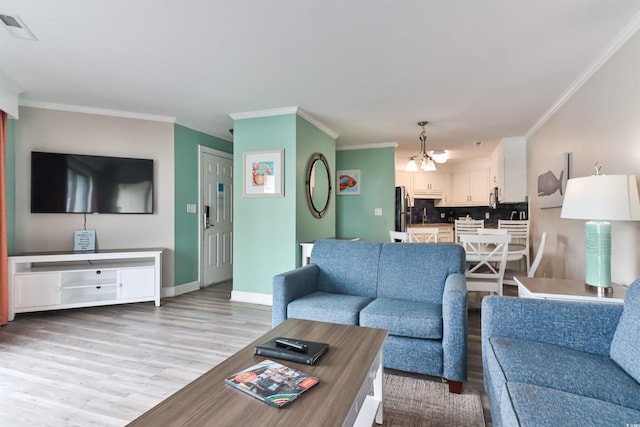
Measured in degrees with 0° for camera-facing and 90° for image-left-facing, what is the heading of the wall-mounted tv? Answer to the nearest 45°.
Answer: approximately 0°

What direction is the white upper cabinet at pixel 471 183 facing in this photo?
toward the camera

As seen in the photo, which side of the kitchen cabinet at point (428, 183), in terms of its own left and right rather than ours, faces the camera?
front

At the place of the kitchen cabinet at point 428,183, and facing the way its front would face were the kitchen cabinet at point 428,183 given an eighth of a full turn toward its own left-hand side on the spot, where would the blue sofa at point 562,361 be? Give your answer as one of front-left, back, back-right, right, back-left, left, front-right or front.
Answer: front-right

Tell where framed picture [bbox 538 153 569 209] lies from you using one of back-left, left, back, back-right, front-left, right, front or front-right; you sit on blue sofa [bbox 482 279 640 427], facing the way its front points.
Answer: right

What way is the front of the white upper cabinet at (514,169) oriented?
to the viewer's left

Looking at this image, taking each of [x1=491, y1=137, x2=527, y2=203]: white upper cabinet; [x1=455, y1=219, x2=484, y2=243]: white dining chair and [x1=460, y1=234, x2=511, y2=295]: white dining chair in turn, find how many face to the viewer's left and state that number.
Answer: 1

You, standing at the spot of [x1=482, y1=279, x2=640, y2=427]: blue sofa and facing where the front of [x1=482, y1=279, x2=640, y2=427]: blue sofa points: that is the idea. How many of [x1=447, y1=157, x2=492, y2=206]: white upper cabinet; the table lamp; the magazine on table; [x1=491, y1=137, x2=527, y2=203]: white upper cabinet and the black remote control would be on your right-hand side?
3

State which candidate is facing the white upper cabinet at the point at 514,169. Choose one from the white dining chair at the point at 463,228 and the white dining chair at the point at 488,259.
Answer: the white dining chair at the point at 488,259

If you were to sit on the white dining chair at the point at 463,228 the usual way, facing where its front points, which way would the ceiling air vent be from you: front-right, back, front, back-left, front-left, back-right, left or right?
front-right

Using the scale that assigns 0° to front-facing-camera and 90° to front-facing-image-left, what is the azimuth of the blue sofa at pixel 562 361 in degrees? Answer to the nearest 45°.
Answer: approximately 90°

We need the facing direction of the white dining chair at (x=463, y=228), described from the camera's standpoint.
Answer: facing the viewer

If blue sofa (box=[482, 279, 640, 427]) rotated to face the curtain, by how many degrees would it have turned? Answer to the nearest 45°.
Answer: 0° — it already faces it

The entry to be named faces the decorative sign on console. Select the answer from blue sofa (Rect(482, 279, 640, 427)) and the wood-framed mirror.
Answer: the blue sofa
